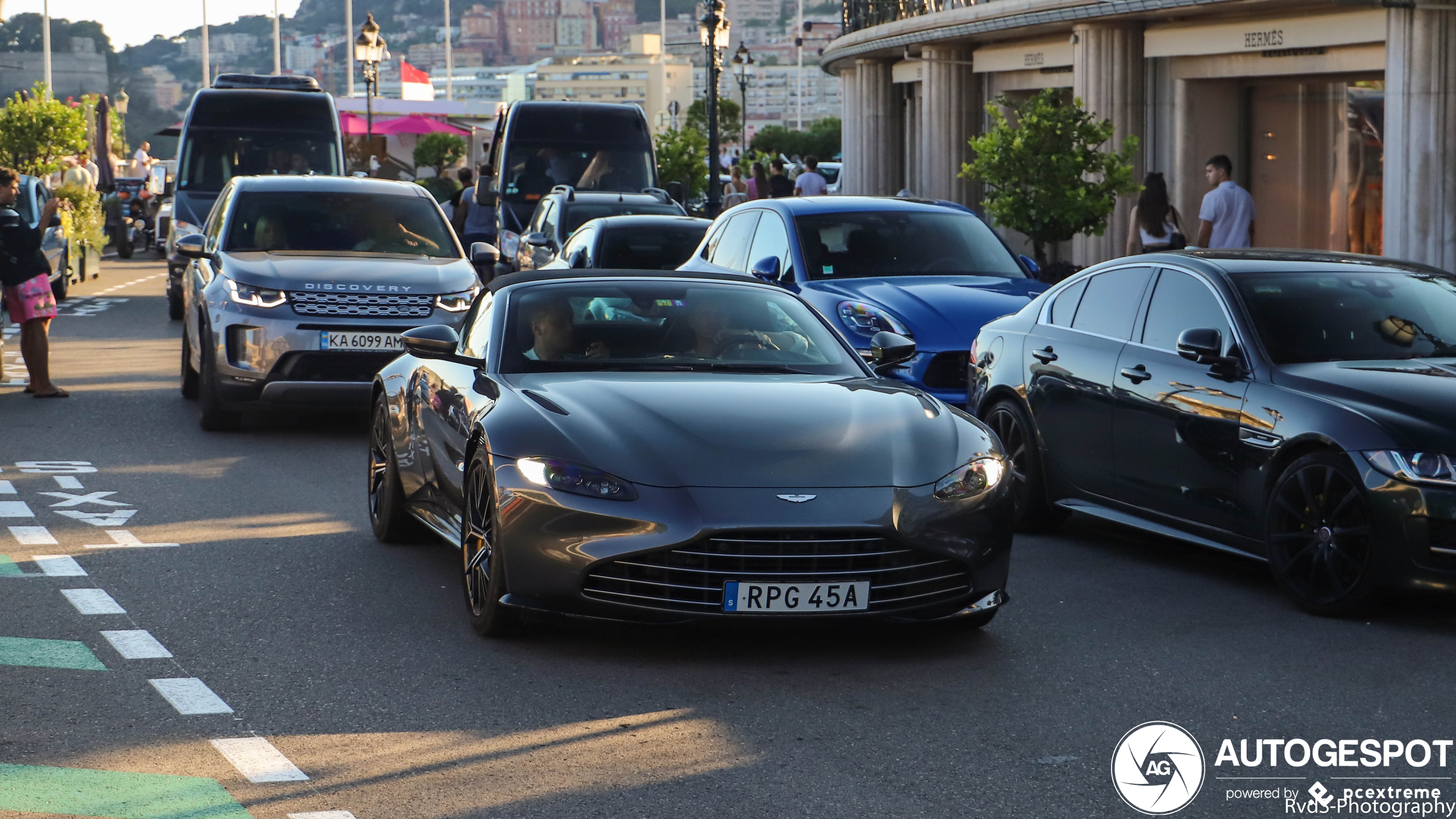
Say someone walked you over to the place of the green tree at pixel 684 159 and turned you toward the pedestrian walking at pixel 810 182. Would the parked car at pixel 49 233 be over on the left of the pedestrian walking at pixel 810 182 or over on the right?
right

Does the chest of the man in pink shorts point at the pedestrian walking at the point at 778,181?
no

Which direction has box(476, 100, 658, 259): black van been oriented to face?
toward the camera

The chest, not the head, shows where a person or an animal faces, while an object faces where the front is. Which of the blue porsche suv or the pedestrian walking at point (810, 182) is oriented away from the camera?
the pedestrian walking

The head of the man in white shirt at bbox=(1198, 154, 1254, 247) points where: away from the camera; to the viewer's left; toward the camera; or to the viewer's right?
to the viewer's left

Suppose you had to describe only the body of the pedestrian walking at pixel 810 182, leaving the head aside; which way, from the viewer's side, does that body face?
away from the camera

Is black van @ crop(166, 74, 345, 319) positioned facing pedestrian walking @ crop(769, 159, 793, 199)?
no

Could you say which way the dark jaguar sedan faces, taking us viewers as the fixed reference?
facing the viewer and to the right of the viewer

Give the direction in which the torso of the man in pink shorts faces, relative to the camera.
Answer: to the viewer's right

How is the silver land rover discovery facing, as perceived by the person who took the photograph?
facing the viewer

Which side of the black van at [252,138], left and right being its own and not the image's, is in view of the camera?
front
